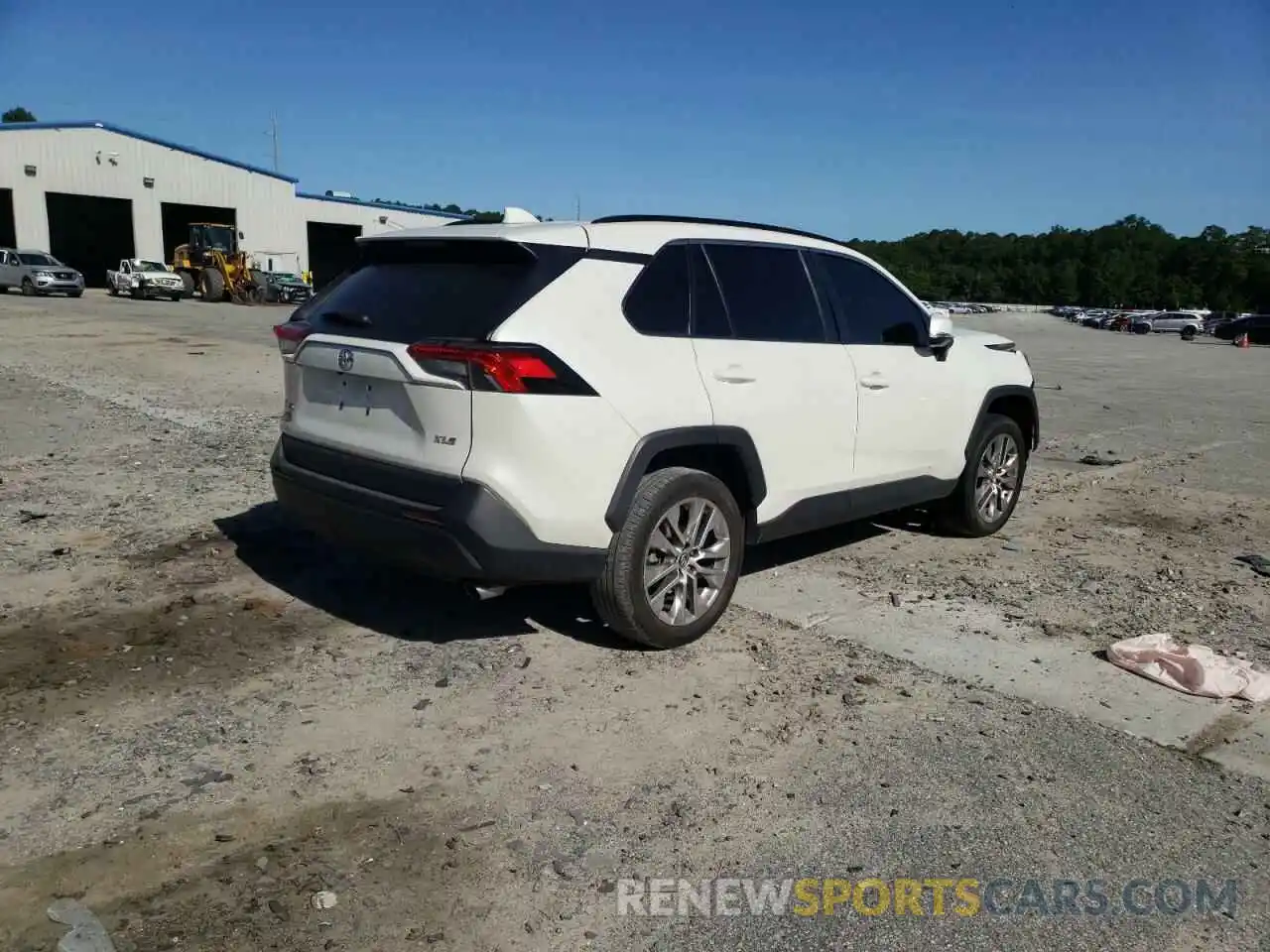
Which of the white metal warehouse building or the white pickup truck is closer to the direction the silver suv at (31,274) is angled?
the white pickup truck

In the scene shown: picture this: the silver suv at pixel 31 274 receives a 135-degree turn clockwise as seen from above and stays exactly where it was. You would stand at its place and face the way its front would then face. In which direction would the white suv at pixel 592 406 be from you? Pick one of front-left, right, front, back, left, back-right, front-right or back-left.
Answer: left

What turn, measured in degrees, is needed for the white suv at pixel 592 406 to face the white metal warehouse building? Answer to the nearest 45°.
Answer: approximately 90° to its left

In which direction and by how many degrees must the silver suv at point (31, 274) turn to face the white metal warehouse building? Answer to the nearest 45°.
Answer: approximately 135° to its left

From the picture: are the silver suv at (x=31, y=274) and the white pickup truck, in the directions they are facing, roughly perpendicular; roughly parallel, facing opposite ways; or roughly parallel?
roughly parallel

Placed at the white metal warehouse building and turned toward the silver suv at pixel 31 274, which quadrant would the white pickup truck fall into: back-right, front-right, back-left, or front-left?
front-left

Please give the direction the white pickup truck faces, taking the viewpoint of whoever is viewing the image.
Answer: facing the viewer and to the right of the viewer

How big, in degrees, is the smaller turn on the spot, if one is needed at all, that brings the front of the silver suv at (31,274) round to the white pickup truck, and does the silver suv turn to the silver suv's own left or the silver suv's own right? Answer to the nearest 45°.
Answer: approximately 45° to the silver suv's own left

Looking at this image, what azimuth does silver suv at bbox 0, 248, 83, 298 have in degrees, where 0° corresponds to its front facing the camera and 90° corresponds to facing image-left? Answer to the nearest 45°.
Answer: approximately 315°

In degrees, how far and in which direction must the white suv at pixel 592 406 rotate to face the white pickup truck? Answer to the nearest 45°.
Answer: approximately 90° to its left

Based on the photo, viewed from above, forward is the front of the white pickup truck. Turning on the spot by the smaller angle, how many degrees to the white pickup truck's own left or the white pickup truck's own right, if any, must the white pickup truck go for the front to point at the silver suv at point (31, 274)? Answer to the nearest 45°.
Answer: approximately 135° to the white pickup truck's own right

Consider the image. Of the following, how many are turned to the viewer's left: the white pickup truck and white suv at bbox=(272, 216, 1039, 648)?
0

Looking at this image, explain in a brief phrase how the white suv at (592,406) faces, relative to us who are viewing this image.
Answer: facing away from the viewer and to the right of the viewer

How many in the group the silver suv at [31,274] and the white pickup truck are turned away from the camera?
0
